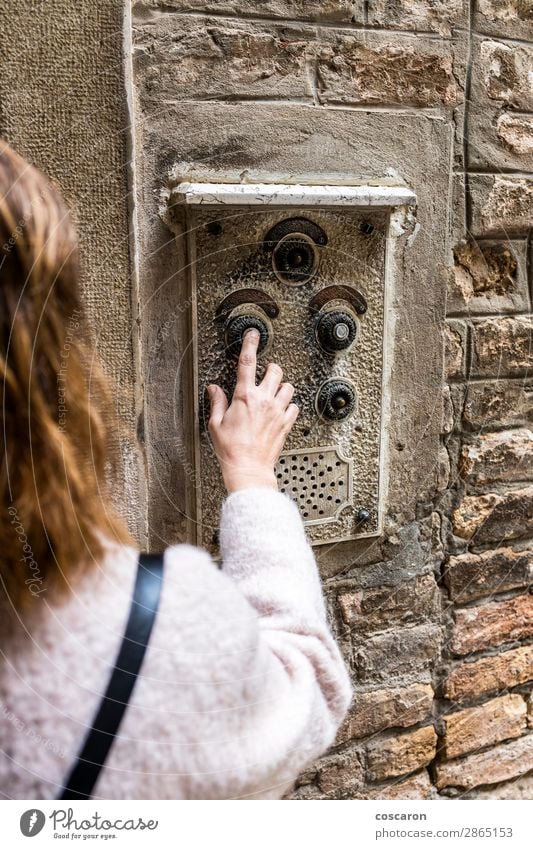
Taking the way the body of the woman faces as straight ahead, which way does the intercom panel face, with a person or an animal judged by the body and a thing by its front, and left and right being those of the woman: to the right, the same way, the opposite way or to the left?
the opposite way

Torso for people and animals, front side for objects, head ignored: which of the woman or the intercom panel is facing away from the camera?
the woman

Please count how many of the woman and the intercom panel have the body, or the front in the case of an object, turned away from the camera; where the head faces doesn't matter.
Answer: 1

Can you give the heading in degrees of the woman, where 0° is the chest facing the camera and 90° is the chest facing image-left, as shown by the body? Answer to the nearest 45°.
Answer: approximately 180°

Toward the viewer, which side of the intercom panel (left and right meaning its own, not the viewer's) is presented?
front
